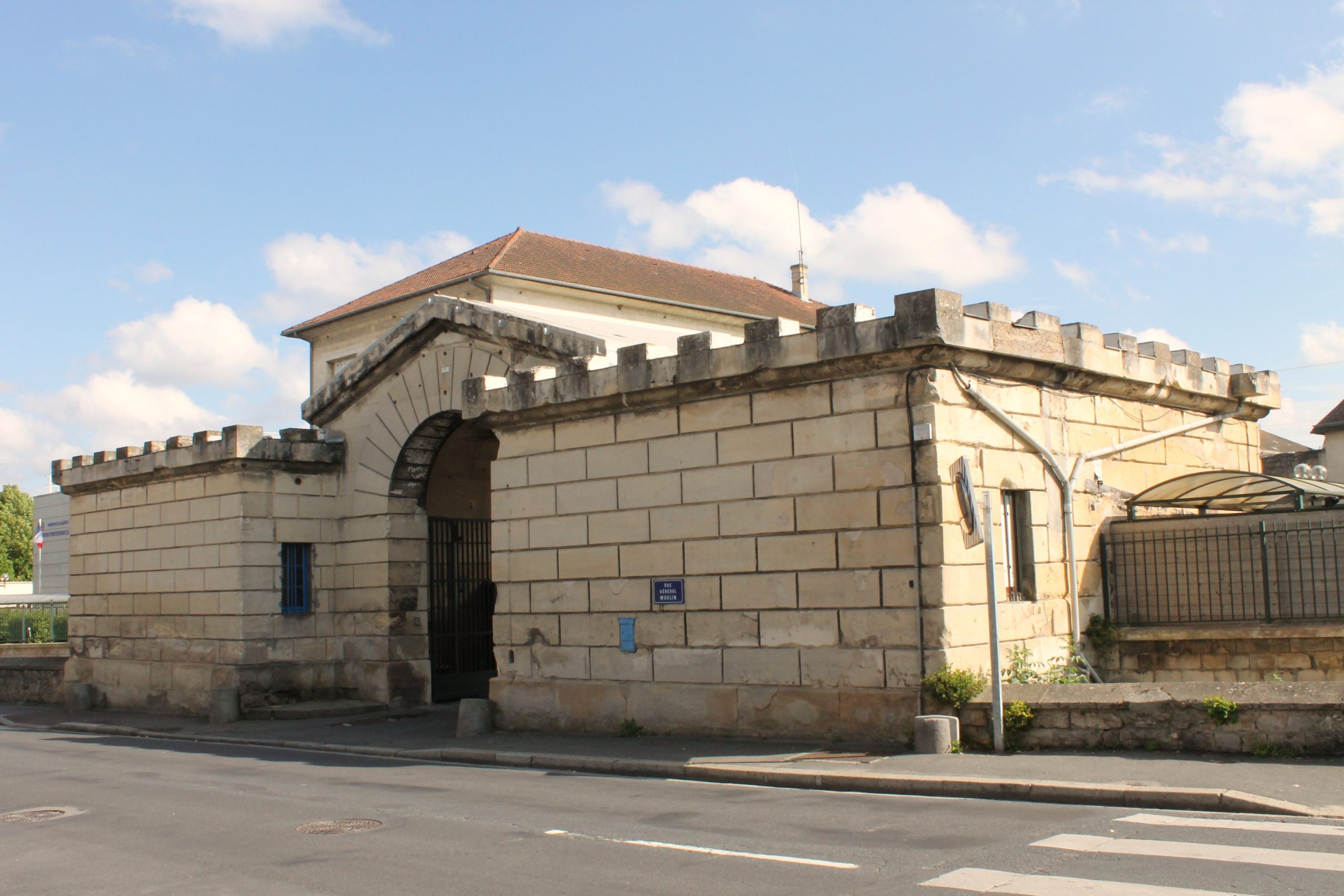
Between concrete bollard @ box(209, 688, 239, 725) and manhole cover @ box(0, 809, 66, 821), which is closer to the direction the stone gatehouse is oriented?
the manhole cover

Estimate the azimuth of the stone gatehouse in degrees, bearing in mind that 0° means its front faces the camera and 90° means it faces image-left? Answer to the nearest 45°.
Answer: approximately 45°

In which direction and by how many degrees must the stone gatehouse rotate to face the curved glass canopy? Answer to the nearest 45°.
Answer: approximately 135° to its left

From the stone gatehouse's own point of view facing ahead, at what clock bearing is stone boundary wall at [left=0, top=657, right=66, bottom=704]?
The stone boundary wall is roughly at 3 o'clock from the stone gatehouse.

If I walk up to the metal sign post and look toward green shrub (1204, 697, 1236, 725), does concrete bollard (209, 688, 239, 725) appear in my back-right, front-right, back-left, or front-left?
back-left

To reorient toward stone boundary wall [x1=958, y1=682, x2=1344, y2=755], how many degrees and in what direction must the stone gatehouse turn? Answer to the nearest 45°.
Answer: approximately 90° to its left

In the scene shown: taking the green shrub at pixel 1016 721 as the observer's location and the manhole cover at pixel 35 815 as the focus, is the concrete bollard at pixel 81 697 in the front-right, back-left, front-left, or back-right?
front-right

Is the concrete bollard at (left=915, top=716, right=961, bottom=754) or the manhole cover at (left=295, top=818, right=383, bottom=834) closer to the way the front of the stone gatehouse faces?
the manhole cover

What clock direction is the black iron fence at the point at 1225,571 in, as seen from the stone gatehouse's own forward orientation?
The black iron fence is roughly at 8 o'clock from the stone gatehouse.

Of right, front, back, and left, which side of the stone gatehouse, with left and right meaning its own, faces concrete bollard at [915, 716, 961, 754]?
left

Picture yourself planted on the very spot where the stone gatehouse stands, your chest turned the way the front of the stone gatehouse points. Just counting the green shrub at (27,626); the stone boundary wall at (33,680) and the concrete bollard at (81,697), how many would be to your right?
3

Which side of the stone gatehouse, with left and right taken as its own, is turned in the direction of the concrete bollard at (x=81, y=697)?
right

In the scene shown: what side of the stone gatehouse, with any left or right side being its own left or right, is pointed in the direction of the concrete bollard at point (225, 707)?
right

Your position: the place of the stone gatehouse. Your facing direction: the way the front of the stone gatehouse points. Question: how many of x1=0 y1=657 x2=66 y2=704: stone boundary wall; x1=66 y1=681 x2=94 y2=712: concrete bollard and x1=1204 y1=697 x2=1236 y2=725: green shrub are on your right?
2

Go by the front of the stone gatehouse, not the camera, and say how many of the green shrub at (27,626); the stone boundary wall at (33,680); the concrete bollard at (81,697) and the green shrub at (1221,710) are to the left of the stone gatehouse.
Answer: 1

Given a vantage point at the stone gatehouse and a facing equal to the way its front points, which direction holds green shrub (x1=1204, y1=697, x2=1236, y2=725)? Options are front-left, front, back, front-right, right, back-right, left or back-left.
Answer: left

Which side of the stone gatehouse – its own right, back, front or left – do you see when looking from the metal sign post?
left
